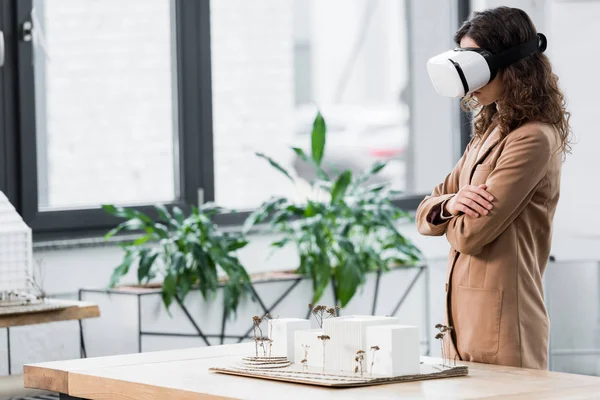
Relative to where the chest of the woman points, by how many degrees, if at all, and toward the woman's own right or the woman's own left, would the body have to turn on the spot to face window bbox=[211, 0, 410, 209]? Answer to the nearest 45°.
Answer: approximately 90° to the woman's own right

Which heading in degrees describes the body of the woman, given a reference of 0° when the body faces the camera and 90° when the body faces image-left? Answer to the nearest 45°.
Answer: approximately 90°

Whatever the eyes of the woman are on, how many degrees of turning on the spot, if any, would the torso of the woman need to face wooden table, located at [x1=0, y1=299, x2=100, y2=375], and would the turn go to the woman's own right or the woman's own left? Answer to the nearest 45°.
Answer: approximately 45° to the woman's own right

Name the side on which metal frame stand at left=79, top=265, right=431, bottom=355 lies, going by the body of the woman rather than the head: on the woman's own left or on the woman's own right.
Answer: on the woman's own right

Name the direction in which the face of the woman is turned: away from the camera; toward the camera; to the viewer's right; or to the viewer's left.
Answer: to the viewer's left

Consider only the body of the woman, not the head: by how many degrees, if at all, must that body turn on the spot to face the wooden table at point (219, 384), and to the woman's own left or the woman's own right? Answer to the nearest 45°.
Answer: approximately 45° to the woman's own left
